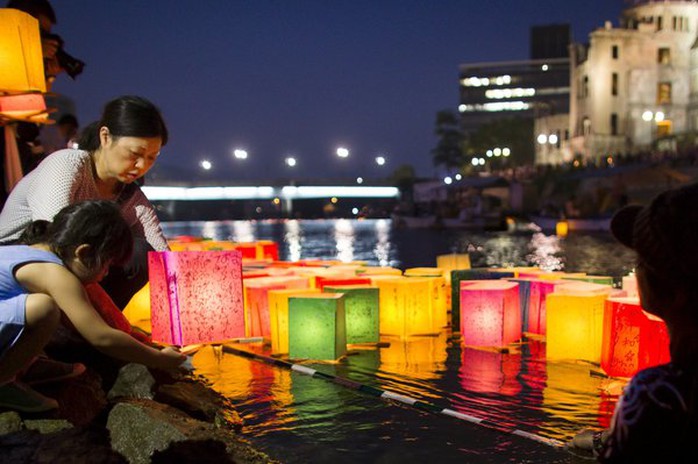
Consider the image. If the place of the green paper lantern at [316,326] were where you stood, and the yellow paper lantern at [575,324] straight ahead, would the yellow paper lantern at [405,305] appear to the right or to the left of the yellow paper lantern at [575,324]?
left

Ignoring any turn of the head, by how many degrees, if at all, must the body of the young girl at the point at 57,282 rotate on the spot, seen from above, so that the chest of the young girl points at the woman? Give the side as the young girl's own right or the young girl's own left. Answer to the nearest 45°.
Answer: approximately 90° to the young girl's own left

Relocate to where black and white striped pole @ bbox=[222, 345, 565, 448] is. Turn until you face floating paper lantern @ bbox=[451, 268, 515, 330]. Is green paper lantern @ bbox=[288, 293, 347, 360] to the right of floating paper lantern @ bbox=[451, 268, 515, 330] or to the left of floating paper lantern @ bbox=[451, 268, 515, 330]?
left

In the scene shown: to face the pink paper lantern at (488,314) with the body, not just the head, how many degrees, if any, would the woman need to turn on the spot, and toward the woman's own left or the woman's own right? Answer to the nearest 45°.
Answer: approximately 45° to the woman's own left

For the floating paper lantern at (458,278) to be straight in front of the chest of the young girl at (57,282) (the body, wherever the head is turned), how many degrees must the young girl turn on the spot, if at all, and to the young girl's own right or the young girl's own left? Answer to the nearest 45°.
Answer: approximately 45° to the young girl's own left

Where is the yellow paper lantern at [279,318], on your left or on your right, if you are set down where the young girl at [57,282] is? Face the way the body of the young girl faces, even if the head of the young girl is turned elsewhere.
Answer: on your left

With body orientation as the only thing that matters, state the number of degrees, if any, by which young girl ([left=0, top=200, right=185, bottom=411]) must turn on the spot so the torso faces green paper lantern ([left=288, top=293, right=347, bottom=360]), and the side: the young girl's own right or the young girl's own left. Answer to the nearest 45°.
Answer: approximately 45° to the young girl's own left

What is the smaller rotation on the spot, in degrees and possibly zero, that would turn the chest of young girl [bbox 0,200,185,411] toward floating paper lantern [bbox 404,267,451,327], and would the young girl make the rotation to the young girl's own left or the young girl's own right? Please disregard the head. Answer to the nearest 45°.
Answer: approximately 45° to the young girl's own left

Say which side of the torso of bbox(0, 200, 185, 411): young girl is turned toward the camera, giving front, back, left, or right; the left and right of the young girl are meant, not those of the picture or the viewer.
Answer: right
